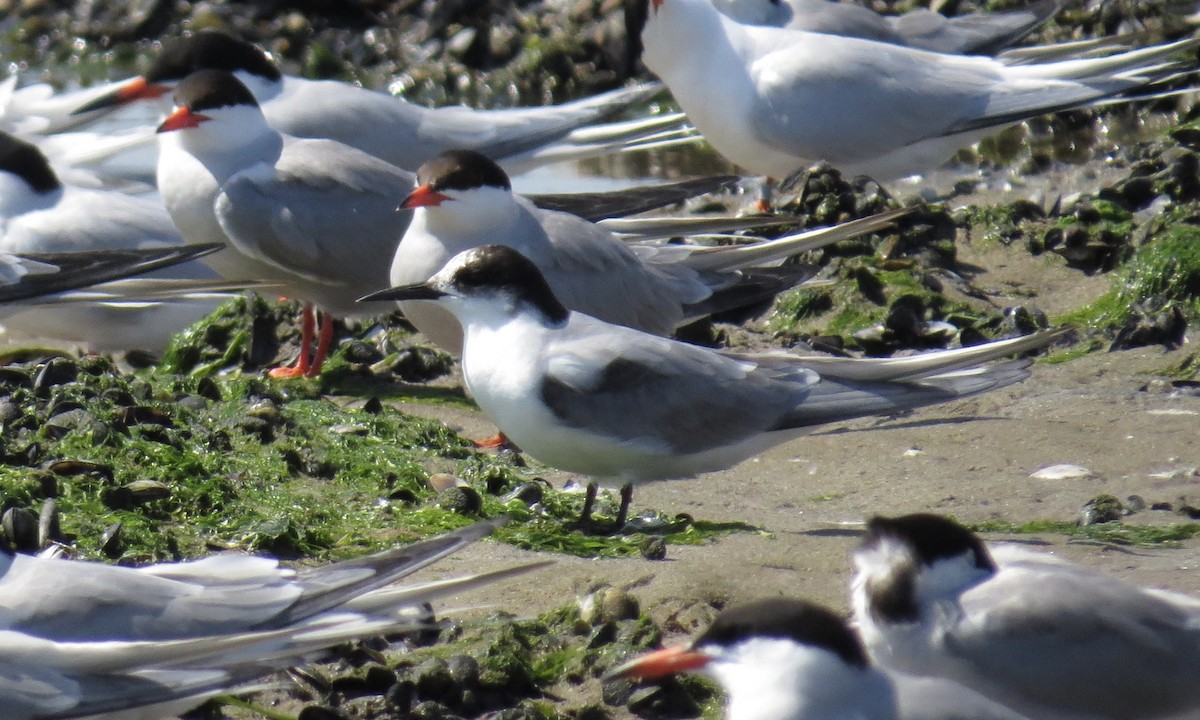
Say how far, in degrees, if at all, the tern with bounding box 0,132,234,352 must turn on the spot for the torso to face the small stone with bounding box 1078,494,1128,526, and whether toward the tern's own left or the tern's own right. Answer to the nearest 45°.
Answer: approximately 135° to the tern's own left

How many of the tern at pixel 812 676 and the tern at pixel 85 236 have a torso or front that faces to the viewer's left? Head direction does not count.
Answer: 2

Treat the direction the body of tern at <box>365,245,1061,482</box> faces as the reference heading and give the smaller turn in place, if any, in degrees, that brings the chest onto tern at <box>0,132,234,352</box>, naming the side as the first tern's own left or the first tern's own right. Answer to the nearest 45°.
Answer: approximately 45° to the first tern's own right

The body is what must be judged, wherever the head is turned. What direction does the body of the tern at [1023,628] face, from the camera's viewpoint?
to the viewer's left

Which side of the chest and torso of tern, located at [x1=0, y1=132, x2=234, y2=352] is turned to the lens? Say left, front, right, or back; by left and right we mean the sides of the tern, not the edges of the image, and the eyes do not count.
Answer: left

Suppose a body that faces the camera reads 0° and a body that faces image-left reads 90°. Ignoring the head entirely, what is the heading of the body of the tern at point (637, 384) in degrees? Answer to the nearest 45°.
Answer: approximately 90°

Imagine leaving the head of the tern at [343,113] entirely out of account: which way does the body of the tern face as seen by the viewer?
to the viewer's left

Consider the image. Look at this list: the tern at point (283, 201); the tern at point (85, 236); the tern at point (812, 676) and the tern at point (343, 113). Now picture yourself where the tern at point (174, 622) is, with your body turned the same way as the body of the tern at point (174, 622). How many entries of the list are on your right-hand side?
3

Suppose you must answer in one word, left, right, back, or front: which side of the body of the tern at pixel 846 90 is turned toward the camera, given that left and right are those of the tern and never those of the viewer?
left

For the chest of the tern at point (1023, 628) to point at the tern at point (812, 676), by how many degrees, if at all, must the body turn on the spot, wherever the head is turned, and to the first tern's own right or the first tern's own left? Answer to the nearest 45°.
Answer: approximately 45° to the first tern's own left
